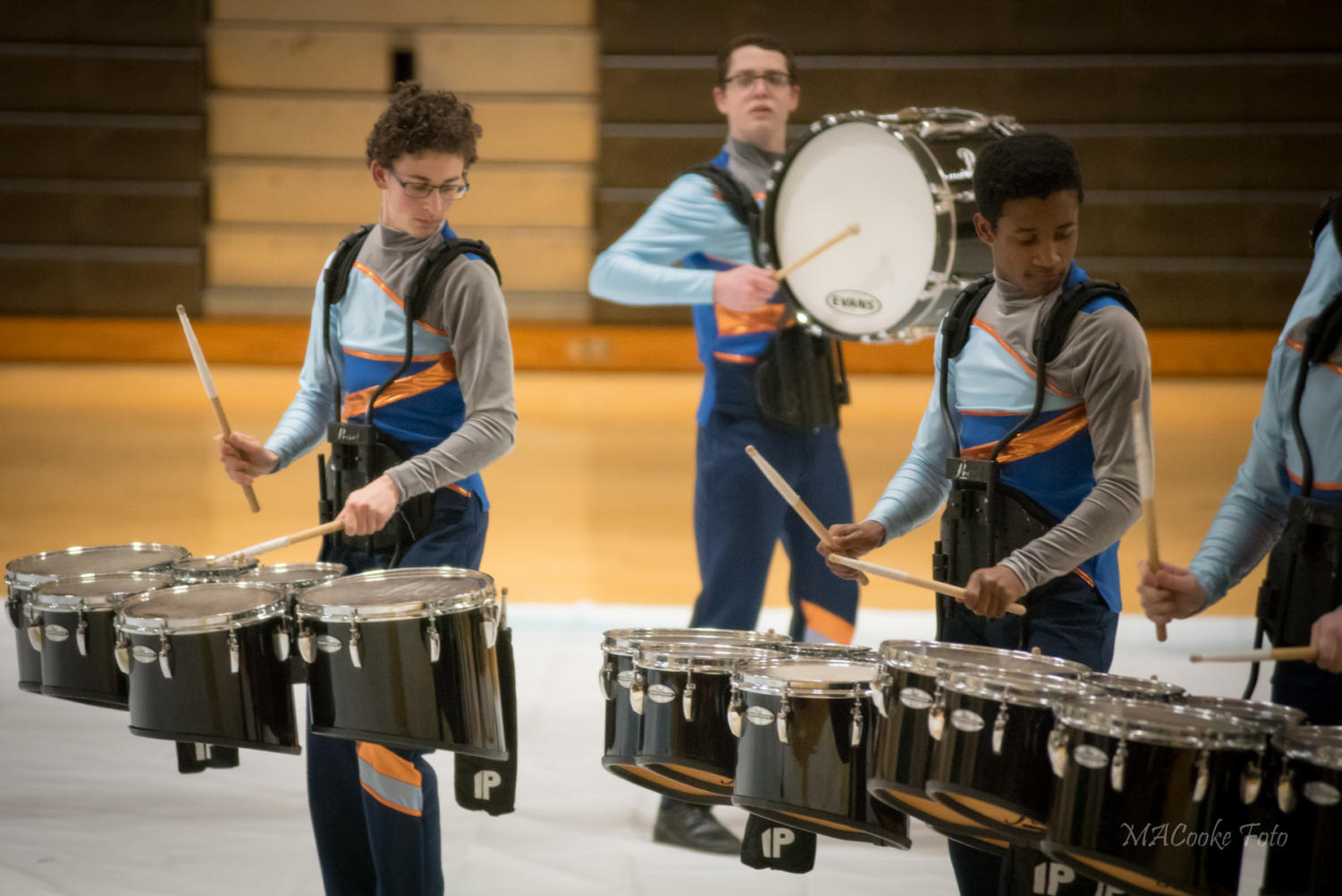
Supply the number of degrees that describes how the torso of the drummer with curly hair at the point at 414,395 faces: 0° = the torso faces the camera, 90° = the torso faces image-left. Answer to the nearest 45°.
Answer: approximately 45°

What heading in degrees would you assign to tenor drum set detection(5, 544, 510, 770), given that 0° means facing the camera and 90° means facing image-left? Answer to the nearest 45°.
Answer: approximately 45°

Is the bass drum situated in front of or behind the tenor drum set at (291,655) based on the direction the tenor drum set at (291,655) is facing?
behind
